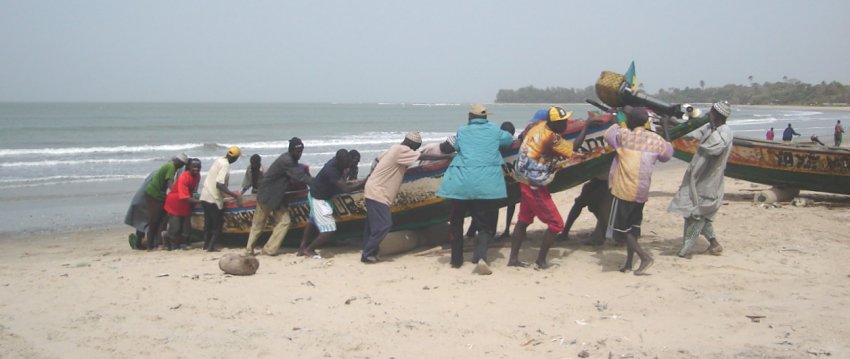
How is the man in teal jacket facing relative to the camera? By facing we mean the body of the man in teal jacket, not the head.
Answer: away from the camera

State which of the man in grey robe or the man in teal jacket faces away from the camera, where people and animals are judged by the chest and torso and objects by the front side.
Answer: the man in teal jacket

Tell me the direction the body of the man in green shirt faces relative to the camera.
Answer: to the viewer's right

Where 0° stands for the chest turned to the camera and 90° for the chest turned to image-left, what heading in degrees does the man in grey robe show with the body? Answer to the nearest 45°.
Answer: approximately 90°
